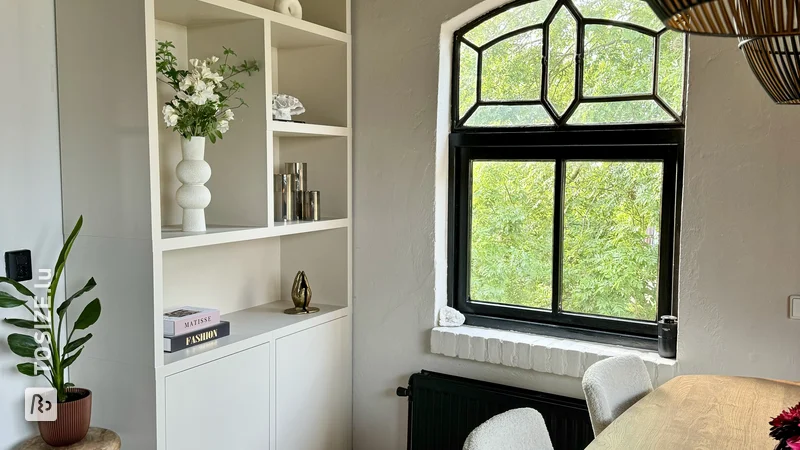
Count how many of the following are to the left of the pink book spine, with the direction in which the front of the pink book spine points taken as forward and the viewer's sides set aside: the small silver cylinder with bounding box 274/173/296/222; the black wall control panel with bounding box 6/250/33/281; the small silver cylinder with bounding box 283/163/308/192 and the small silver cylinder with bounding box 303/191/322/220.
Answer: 3

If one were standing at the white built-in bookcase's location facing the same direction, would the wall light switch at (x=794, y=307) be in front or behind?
in front

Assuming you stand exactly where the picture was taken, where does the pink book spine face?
facing the viewer and to the right of the viewer

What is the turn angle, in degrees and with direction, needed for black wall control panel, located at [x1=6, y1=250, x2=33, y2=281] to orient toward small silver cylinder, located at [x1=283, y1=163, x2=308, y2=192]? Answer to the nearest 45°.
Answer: approximately 45° to its left
